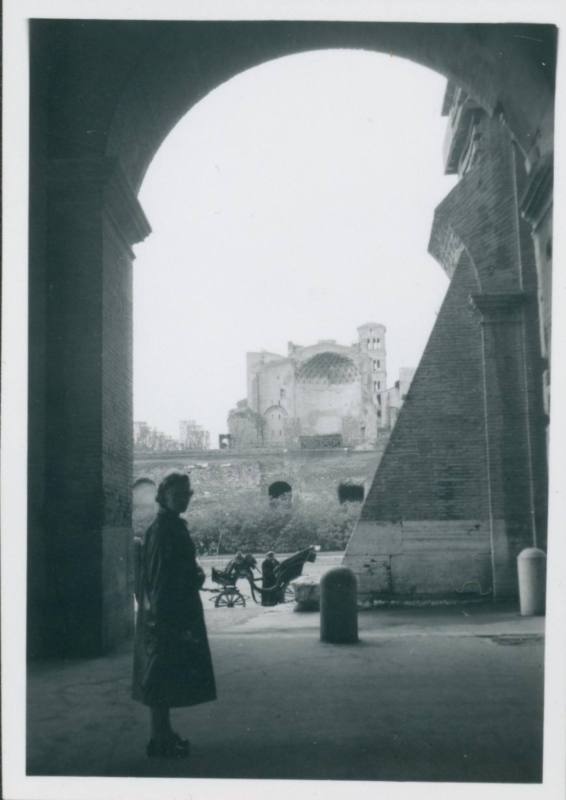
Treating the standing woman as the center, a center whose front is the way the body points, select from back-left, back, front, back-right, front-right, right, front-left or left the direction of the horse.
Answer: left

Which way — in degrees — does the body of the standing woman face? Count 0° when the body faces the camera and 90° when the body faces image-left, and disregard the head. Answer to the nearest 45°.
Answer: approximately 270°

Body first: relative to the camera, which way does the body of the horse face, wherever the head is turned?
to the viewer's right

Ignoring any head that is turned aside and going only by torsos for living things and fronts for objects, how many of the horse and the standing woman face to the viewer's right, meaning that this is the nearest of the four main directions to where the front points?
2

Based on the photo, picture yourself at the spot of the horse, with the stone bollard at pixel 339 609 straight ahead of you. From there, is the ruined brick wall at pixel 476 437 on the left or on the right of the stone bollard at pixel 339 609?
left

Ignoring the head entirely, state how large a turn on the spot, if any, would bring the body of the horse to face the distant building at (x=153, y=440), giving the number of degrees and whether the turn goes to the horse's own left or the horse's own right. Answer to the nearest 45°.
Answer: approximately 90° to the horse's own left

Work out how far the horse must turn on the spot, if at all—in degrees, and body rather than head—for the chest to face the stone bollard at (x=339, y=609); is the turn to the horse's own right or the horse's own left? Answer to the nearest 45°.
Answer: approximately 90° to the horse's own right

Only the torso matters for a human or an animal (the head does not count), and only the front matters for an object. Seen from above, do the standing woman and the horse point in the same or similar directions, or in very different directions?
same or similar directions
